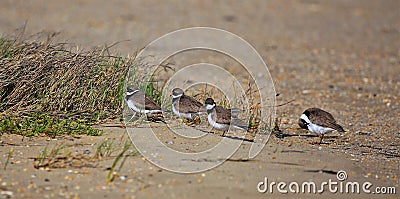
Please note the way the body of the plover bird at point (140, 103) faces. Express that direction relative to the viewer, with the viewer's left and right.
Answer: facing to the left of the viewer

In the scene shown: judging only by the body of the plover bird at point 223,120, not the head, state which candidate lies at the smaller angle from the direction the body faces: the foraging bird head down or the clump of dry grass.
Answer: the clump of dry grass

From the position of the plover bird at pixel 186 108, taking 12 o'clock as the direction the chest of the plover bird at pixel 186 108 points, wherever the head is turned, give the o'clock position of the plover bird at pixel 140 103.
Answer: the plover bird at pixel 140 103 is roughly at 12 o'clock from the plover bird at pixel 186 108.

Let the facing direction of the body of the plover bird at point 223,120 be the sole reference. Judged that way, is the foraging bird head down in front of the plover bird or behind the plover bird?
behind

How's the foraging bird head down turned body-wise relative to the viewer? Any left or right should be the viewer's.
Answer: facing to the left of the viewer

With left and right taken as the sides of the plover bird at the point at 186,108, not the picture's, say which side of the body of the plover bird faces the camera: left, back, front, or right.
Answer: left

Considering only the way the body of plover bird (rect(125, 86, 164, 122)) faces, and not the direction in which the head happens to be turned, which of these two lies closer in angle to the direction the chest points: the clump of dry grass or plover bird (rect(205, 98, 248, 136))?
the clump of dry grass

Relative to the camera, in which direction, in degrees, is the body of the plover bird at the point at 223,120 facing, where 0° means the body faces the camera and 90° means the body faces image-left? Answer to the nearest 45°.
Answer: approximately 90°

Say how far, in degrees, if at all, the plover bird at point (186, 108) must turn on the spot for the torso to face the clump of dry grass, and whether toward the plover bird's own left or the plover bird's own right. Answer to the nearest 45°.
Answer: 0° — it already faces it

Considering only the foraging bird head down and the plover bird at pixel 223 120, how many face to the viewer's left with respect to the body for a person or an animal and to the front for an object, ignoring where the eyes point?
2

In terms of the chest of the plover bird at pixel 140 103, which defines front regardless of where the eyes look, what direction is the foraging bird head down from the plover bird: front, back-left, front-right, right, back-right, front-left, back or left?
back
